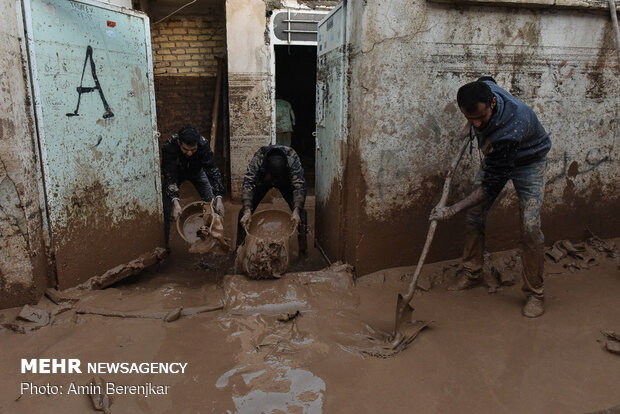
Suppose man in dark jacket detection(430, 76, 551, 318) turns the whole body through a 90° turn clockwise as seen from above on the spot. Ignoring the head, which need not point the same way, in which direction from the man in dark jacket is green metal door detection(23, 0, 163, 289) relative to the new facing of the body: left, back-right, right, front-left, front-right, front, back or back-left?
front-left

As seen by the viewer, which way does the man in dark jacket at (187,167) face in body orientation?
toward the camera

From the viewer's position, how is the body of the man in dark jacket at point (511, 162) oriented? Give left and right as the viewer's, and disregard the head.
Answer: facing the viewer and to the left of the viewer

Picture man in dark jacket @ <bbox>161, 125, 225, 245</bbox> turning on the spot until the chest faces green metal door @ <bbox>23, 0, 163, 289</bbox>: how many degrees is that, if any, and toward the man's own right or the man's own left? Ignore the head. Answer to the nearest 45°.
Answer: approximately 45° to the man's own right

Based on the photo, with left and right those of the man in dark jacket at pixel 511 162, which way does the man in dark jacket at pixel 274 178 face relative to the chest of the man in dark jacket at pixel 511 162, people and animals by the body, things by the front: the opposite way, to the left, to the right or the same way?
to the left

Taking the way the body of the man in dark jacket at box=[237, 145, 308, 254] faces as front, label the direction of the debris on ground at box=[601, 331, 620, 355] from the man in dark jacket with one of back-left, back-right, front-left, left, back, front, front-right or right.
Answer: front-left

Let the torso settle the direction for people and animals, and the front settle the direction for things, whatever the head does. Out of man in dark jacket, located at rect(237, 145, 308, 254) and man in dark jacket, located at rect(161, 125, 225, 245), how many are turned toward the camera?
2

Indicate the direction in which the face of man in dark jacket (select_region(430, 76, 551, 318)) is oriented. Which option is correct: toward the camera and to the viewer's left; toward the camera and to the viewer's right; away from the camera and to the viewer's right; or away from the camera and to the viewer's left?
toward the camera and to the viewer's left

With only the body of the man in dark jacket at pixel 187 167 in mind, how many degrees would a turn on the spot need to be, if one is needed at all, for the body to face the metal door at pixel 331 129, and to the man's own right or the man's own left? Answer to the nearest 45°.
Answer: approximately 45° to the man's own left

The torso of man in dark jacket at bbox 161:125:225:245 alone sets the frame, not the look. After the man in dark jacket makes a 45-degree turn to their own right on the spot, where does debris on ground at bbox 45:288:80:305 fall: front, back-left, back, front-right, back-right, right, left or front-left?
front

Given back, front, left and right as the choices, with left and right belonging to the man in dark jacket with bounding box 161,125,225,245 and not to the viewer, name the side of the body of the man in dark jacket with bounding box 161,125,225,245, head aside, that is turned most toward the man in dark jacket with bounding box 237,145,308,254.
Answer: left

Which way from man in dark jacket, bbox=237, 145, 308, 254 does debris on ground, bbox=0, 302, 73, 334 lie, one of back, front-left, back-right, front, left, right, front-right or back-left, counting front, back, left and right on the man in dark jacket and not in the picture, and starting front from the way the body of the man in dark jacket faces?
front-right

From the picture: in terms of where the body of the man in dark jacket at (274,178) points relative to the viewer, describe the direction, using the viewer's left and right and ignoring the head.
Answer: facing the viewer

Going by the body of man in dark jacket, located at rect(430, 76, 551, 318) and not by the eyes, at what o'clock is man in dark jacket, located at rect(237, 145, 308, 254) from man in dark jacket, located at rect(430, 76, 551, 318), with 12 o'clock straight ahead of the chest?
man in dark jacket, located at rect(237, 145, 308, 254) is roughly at 2 o'clock from man in dark jacket, located at rect(430, 76, 551, 318).
